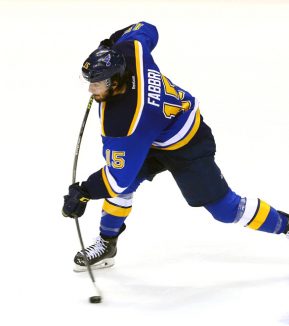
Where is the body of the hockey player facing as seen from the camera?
to the viewer's left

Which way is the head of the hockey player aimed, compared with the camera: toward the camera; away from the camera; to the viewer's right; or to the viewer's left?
to the viewer's left
